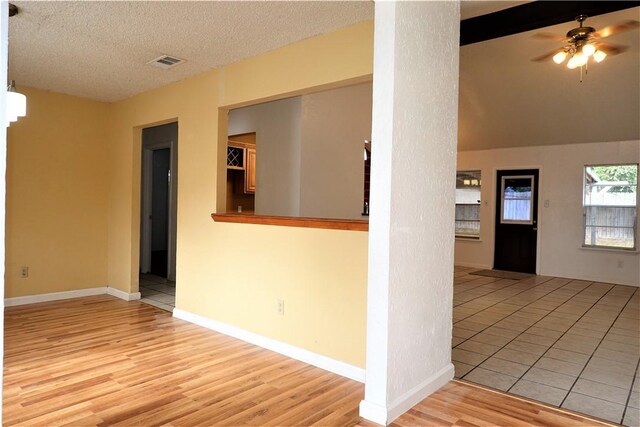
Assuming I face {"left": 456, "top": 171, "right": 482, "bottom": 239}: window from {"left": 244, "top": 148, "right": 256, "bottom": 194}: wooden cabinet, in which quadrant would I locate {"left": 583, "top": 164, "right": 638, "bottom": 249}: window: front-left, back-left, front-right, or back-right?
front-right

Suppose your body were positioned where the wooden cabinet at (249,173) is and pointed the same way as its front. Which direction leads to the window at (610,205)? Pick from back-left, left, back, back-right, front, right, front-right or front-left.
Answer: front-left

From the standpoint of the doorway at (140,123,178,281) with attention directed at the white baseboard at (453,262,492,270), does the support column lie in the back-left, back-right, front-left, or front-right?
front-right

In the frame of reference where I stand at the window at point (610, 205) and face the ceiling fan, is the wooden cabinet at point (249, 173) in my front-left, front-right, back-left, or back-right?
front-right

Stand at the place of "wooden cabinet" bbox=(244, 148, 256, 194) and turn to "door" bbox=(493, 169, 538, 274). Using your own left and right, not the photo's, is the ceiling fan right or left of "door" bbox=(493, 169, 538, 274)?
right

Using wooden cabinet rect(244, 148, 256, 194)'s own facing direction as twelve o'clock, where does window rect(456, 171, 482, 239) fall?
The window is roughly at 10 o'clock from the wooden cabinet.

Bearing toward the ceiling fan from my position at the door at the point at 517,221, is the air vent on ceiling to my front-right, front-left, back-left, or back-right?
front-right

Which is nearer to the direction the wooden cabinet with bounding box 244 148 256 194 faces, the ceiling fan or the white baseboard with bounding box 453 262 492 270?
the ceiling fan

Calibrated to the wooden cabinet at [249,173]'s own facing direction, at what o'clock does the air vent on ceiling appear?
The air vent on ceiling is roughly at 2 o'clock from the wooden cabinet.

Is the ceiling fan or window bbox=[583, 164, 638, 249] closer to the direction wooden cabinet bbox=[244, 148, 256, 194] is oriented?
the ceiling fan

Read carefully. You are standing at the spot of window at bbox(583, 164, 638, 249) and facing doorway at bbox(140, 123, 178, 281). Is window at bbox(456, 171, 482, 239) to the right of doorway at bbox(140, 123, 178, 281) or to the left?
right

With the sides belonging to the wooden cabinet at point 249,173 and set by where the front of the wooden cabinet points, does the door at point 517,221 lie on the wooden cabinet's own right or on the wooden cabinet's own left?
on the wooden cabinet's own left

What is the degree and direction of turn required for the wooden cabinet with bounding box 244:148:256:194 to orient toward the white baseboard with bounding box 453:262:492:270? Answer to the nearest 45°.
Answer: approximately 45° to its left
